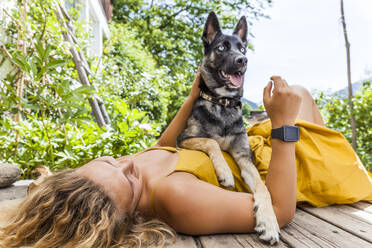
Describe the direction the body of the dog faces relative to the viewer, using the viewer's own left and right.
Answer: facing the viewer and to the right of the viewer

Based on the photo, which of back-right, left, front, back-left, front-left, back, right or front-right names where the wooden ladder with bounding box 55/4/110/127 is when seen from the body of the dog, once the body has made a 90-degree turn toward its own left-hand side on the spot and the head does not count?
left
